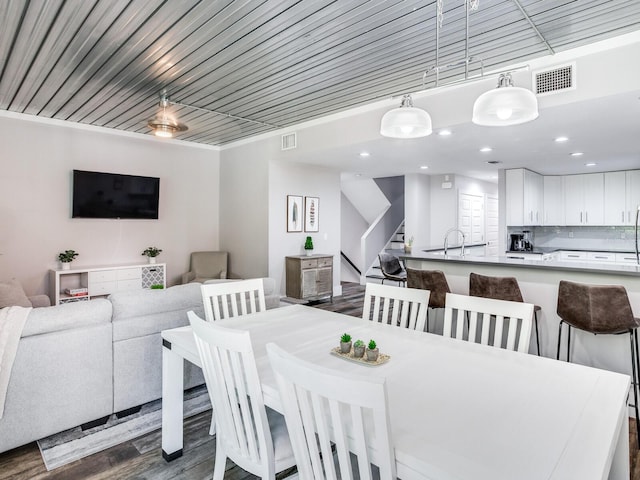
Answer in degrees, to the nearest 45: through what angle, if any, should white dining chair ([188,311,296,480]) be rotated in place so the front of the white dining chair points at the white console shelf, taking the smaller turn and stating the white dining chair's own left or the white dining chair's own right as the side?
approximately 90° to the white dining chair's own left

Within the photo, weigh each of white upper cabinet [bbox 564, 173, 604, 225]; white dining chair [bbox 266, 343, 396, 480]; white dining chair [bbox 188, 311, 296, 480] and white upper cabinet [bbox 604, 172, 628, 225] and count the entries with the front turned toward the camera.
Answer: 2

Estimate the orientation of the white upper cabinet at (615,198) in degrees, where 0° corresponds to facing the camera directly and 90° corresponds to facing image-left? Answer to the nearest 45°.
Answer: approximately 0°

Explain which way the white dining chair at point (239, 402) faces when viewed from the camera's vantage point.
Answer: facing away from the viewer and to the right of the viewer

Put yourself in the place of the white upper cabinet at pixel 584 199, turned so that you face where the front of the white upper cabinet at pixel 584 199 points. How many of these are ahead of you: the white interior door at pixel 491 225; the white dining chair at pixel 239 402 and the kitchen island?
2

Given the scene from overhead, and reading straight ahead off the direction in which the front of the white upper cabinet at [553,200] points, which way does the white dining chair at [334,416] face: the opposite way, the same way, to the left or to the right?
the opposite way

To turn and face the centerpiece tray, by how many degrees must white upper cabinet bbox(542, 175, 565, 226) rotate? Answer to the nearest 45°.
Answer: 0° — it already faces it

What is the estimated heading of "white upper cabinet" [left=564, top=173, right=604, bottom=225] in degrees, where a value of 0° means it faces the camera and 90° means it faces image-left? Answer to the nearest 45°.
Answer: approximately 0°
